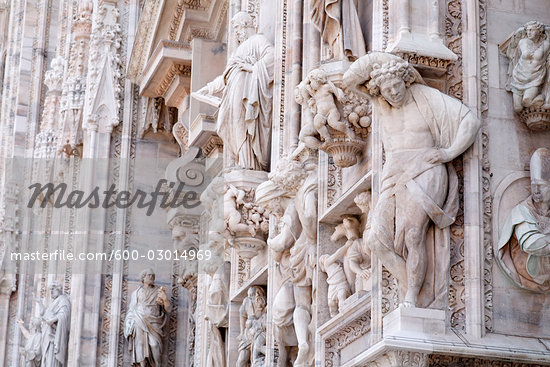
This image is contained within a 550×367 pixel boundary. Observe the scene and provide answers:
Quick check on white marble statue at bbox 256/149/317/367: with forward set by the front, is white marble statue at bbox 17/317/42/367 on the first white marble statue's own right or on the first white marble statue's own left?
on the first white marble statue's own right

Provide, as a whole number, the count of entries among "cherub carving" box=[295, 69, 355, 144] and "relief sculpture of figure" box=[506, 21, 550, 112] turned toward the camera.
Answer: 2

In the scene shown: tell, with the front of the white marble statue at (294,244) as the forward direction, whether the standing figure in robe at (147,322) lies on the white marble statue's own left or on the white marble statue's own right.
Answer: on the white marble statue's own right

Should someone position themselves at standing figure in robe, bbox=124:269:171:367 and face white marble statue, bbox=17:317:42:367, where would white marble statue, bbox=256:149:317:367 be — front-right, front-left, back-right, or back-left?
back-left

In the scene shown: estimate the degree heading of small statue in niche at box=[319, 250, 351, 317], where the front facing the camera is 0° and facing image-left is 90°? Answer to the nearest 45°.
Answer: approximately 45°

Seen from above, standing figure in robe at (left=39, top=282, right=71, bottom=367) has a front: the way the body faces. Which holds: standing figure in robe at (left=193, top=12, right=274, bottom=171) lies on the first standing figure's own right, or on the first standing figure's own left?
on the first standing figure's own left

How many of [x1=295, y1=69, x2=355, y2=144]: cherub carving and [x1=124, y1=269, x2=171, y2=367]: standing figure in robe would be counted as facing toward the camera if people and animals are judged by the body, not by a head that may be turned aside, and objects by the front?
2

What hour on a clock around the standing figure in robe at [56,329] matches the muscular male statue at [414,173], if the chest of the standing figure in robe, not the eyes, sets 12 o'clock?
The muscular male statue is roughly at 10 o'clock from the standing figure in robe.

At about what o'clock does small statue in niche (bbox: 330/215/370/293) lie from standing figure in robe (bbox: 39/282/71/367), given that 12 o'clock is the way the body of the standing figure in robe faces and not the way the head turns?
The small statue in niche is roughly at 10 o'clock from the standing figure in robe.
